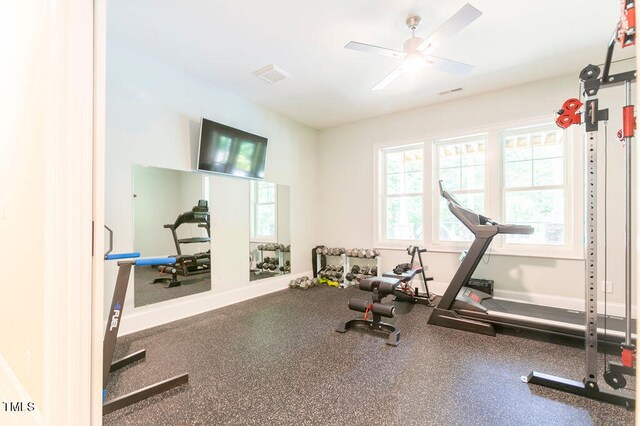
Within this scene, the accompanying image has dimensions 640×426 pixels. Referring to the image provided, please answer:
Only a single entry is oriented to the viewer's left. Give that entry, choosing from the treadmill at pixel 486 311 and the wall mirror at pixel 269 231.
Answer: the treadmill

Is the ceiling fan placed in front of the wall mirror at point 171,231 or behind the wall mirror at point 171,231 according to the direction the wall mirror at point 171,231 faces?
in front

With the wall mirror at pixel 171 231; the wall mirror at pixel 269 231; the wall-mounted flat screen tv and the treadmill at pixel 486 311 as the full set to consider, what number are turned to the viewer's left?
1

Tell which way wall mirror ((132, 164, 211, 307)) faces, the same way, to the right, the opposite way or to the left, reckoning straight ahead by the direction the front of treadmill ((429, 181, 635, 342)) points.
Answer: the opposite way

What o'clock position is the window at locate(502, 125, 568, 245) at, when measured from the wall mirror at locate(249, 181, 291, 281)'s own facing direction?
The window is roughly at 11 o'clock from the wall mirror.

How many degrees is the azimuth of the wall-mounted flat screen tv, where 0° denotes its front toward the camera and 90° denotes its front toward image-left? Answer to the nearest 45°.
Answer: approximately 315°

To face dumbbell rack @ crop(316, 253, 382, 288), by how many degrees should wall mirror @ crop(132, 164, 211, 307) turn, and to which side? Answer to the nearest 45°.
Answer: approximately 45° to its left

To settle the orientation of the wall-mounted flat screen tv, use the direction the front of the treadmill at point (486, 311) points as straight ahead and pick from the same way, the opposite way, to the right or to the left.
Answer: the opposite way

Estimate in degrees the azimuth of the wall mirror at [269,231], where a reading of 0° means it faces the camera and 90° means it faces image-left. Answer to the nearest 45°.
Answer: approximately 315°

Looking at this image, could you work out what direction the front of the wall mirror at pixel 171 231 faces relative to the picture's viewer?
facing the viewer and to the right of the viewer

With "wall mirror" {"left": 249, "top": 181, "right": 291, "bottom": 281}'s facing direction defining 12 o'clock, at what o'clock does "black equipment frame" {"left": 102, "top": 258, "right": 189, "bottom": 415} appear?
The black equipment frame is roughly at 2 o'clock from the wall mirror.

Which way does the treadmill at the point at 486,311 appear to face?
to the viewer's left

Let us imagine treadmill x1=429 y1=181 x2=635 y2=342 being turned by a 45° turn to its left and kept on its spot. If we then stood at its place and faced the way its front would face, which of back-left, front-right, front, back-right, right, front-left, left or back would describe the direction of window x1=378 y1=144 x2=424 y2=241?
right
